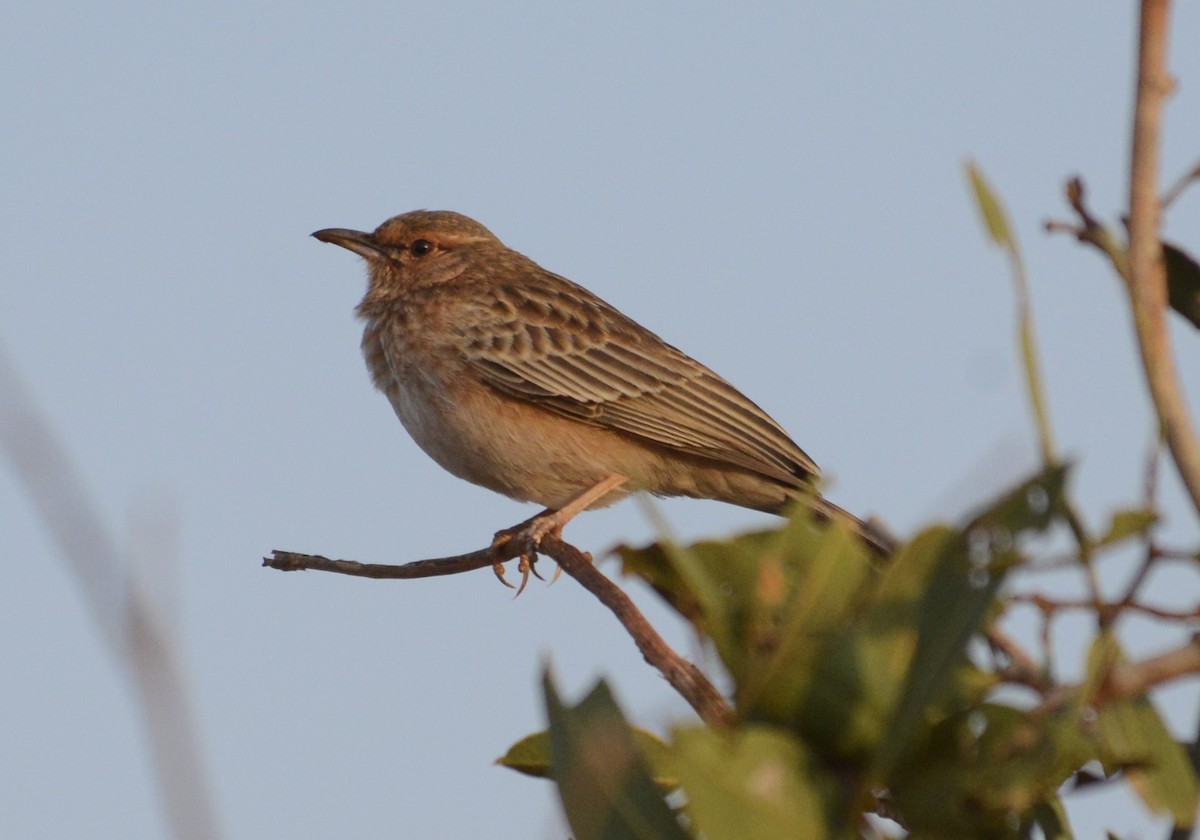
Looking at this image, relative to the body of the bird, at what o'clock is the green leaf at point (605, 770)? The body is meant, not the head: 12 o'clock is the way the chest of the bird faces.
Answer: The green leaf is roughly at 9 o'clock from the bird.

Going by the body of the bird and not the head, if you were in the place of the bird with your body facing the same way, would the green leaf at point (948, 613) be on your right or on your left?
on your left

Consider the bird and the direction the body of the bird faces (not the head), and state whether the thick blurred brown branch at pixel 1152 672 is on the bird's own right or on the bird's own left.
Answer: on the bird's own left

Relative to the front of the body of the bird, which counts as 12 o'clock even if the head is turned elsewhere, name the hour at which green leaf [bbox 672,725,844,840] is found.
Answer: The green leaf is roughly at 9 o'clock from the bird.

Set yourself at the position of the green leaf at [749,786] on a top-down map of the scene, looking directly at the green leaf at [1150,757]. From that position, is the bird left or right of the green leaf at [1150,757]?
left

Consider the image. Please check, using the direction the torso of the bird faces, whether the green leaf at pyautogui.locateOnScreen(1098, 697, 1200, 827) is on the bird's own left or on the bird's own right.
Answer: on the bird's own left

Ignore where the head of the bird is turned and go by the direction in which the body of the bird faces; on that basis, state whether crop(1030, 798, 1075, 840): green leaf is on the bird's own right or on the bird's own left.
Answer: on the bird's own left

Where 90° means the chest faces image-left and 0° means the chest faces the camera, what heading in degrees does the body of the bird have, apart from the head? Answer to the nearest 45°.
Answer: approximately 90°
